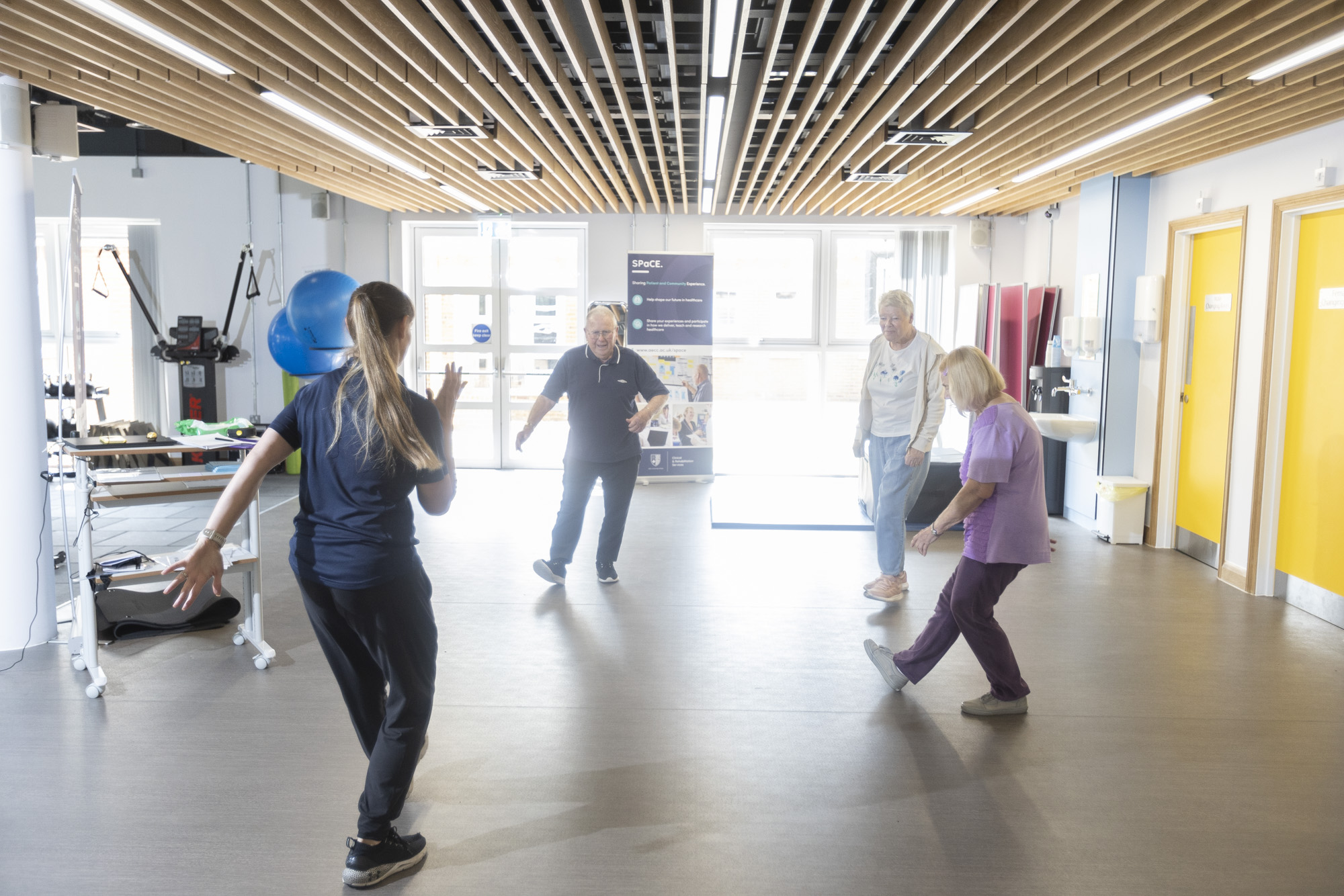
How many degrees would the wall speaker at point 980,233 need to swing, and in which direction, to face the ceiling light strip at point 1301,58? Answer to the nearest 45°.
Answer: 0° — it already faces it

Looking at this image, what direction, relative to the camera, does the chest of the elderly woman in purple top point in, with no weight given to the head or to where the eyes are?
to the viewer's left

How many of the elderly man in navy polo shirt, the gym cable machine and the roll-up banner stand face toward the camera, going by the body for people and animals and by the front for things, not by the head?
3

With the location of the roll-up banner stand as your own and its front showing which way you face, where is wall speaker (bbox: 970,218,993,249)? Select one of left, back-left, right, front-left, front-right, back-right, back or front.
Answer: left

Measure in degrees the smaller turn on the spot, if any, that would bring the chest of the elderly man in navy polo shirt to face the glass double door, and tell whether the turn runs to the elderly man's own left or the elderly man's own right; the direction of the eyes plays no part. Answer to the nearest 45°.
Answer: approximately 180°

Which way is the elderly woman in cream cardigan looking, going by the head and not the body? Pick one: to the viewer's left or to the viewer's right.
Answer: to the viewer's left

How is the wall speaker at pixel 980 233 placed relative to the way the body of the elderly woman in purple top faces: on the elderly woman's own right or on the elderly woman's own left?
on the elderly woman's own right

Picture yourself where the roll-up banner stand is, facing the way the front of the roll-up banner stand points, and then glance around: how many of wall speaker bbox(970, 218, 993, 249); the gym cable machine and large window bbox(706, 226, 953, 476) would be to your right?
1

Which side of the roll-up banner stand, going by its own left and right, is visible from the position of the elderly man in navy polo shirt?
front

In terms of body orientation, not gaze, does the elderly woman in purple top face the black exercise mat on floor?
yes

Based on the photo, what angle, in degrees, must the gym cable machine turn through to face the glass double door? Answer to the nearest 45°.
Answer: approximately 90° to its left

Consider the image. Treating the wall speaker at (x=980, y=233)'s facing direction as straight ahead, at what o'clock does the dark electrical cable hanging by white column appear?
The dark electrical cable hanging by white column is roughly at 1 o'clock from the wall speaker.

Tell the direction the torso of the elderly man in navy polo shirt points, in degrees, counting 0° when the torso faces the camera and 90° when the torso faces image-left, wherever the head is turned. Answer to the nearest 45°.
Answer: approximately 0°

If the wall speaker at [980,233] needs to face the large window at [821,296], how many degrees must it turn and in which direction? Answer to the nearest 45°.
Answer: approximately 90° to its right

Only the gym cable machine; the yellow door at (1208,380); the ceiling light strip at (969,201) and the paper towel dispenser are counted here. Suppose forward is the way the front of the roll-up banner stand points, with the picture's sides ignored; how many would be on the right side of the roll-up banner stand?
1

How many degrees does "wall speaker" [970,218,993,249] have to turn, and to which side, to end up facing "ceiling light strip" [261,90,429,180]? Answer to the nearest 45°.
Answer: approximately 45° to its right

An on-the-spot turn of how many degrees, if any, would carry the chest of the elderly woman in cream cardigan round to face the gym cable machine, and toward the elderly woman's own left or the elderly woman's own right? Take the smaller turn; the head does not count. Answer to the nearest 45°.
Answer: approximately 90° to the elderly woman's own right
